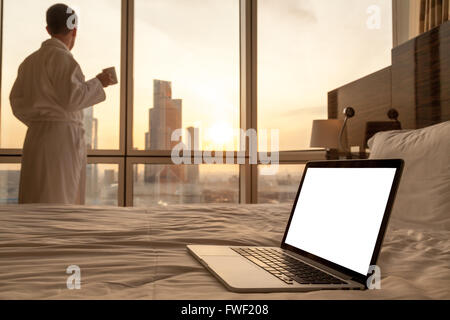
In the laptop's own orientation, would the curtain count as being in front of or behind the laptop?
behind

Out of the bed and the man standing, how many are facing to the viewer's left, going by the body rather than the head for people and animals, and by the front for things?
1

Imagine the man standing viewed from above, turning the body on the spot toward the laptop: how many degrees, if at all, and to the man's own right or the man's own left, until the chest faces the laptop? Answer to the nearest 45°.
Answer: approximately 135° to the man's own right

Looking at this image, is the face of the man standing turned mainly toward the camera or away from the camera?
away from the camera

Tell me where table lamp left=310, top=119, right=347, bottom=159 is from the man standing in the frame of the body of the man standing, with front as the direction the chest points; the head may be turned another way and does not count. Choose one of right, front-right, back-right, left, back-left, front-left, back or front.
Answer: front-right

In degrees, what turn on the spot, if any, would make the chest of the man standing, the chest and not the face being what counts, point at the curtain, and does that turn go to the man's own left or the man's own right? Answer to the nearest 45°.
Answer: approximately 45° to the man's own right

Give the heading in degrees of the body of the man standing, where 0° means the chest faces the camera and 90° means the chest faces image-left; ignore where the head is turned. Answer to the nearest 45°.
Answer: approximately 225°

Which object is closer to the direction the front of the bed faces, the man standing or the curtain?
the man standing

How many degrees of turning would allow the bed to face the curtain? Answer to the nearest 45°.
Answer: approximately 135° to its right

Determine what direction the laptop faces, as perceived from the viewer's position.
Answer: facing the viewer and to the left of the viewer

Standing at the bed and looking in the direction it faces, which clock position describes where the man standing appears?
The man standing is roughly at 2 o'clock from the bed.

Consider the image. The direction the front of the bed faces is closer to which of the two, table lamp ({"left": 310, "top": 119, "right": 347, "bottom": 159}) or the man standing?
the man standing

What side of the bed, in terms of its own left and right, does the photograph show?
left

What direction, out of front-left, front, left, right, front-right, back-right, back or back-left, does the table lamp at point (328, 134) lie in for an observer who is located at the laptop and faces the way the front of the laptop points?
back-right
